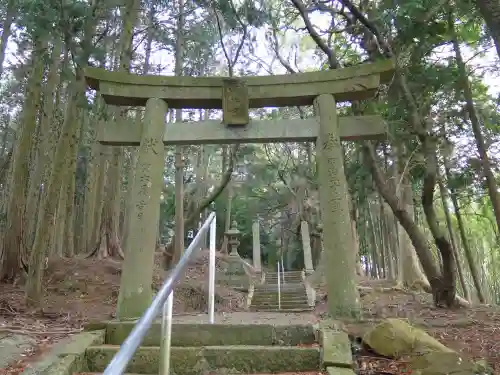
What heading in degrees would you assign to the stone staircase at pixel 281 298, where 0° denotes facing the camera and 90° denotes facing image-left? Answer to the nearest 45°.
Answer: approximately 0°

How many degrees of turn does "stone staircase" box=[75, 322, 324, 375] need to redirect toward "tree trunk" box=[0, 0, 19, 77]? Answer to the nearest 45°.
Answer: approximately 135° to its right

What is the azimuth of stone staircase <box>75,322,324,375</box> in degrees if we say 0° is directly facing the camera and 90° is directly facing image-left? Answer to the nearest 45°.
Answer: approximately 0°

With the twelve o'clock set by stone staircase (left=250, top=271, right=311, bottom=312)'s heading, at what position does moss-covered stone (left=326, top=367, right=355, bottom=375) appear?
The moss-covered stone is roughly at 12 o'clock from the stone staircase.

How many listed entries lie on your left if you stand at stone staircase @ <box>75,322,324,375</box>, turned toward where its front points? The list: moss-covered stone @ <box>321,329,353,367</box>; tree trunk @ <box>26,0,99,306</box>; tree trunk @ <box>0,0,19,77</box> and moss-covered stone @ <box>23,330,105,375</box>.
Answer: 1

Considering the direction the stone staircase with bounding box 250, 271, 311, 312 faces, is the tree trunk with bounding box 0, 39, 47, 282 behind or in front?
in front

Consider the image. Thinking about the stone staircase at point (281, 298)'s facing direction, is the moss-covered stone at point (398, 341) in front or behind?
in front

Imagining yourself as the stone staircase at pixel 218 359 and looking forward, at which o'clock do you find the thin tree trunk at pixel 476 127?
The thin tree trunk is roughly at 8 o'clock from the stone staircase.

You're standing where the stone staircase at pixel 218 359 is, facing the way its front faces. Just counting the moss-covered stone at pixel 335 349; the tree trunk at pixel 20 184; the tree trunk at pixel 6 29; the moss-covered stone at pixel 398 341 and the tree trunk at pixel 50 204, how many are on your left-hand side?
2

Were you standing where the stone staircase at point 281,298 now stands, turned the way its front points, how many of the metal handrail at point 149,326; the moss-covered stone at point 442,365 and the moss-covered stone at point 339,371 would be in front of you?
3

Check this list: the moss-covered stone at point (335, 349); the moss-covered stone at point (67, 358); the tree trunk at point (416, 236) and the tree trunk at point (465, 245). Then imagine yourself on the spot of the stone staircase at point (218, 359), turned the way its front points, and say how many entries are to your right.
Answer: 1

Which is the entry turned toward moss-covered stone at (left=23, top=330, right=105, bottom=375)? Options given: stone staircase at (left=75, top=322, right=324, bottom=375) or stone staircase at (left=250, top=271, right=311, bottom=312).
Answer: stone staircase at (left=250, top=271, right=311, bottom=312)
